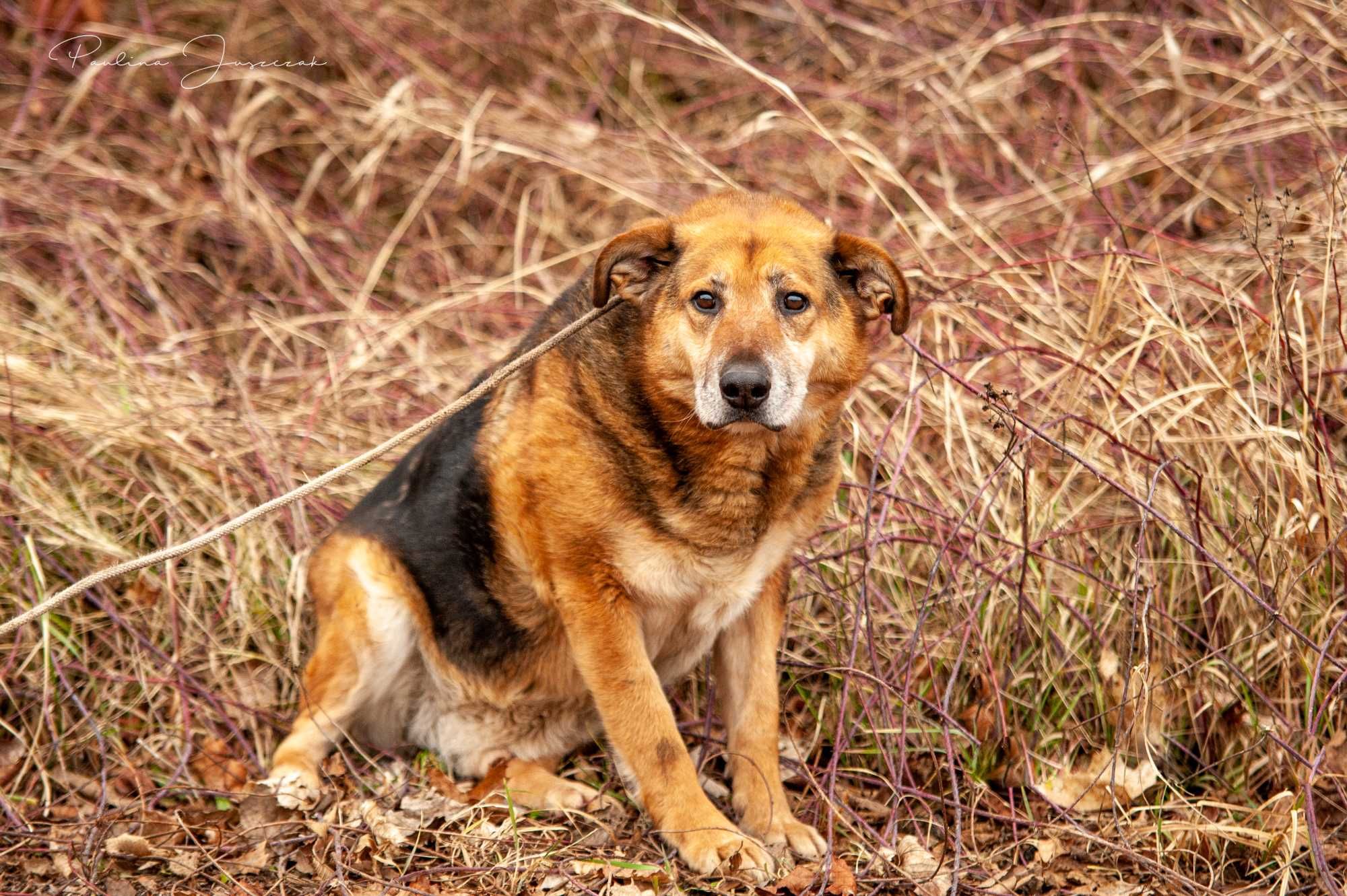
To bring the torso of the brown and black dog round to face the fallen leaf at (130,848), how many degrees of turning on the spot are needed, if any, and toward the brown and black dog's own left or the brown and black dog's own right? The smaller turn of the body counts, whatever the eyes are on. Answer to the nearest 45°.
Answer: approximately 135° to the brown and black dog's own right

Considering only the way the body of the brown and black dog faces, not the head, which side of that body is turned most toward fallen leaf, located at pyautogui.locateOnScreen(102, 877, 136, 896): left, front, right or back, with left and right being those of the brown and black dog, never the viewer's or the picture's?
right

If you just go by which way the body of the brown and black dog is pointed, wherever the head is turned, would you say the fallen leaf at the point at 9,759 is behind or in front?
behind

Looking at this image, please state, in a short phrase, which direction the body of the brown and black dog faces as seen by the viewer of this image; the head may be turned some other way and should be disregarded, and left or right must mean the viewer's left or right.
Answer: facing the viewer and to the right of the viewer

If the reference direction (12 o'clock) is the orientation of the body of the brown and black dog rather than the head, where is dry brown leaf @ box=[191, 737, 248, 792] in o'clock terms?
The dry brown leaf is roughly at 5 o'clock from the brown and black dog.

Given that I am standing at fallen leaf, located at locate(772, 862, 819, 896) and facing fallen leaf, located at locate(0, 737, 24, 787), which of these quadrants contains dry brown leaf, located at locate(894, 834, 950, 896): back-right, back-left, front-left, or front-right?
back-right

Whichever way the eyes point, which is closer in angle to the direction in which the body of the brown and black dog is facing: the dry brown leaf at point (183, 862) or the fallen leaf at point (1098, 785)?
the fallen leaf

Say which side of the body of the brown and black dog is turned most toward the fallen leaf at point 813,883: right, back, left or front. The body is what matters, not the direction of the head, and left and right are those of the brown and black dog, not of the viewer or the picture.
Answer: front

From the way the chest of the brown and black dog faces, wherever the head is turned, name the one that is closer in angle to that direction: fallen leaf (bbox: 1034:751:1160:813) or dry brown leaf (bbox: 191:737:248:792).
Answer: the fallen leaf

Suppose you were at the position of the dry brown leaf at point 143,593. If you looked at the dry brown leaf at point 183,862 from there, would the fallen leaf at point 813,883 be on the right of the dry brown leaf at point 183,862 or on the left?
left

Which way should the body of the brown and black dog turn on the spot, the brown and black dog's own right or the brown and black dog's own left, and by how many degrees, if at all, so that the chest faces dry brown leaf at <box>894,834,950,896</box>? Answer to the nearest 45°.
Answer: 0° — it already faces it

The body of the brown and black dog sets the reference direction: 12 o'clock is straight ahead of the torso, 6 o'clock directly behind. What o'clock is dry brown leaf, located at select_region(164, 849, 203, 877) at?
The dry brown leaf is roughly at 4 o'clock from the brown and black dog.
